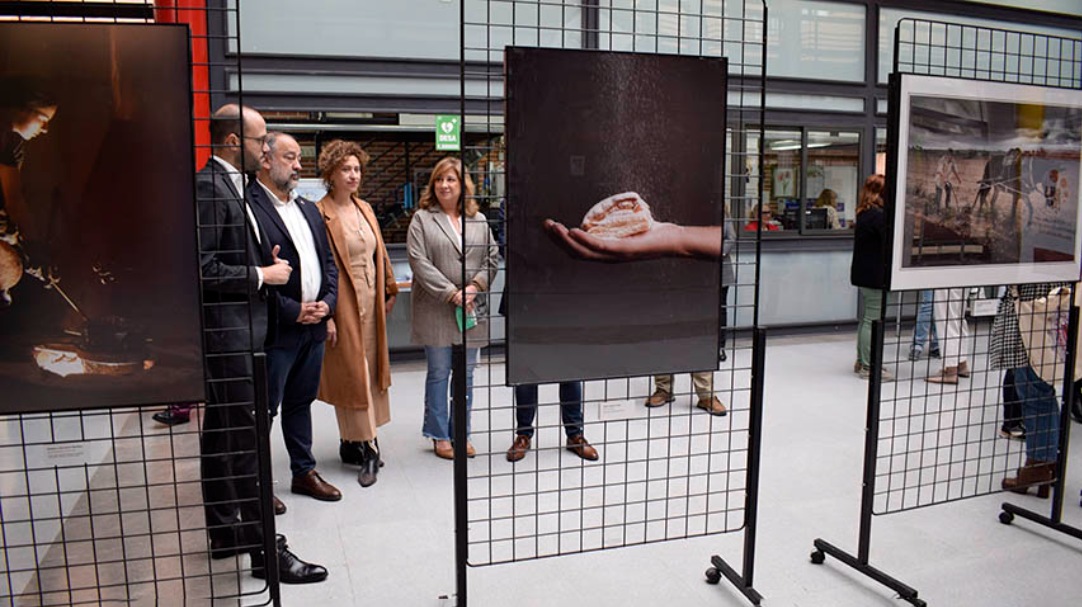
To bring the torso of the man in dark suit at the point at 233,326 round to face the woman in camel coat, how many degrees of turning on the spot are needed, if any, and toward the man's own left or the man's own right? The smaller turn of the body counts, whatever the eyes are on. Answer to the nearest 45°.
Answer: approximately 45° to the man's own left

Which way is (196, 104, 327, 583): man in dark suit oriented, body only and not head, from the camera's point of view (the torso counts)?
to the viewer's right

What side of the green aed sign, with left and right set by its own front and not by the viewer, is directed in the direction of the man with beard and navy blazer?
front

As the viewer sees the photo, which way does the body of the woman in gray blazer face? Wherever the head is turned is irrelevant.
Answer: toward the camera

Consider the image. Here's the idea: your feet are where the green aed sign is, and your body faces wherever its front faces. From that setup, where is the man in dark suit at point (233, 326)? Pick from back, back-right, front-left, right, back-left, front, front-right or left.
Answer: front

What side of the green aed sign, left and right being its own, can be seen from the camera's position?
front

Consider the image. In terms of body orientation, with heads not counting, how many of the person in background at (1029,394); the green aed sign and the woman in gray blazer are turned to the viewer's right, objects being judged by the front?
0

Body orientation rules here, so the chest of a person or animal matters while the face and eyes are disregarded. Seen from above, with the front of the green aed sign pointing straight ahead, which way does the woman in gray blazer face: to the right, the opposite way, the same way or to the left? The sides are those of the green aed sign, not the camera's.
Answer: the same way

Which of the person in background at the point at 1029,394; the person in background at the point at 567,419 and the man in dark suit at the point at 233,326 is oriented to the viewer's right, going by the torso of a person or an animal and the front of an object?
the man in dark suit

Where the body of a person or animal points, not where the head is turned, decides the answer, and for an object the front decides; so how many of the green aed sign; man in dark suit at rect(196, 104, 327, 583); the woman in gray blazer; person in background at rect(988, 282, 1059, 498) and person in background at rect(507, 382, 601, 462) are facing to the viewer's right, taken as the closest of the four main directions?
1

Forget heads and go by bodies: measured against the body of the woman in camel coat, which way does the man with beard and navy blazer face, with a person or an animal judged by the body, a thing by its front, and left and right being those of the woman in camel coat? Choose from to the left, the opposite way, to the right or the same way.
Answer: the same way

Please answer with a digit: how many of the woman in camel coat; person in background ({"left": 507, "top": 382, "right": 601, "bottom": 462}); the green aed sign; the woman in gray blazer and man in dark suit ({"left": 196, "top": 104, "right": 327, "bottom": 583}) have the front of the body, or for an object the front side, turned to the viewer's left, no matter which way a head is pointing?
0

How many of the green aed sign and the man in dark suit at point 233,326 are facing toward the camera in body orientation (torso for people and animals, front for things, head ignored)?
1

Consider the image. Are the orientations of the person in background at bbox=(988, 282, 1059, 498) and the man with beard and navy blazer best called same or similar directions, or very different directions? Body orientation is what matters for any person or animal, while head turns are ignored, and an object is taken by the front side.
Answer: very different directions

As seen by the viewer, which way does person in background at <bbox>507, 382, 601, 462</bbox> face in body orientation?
toward the camera
